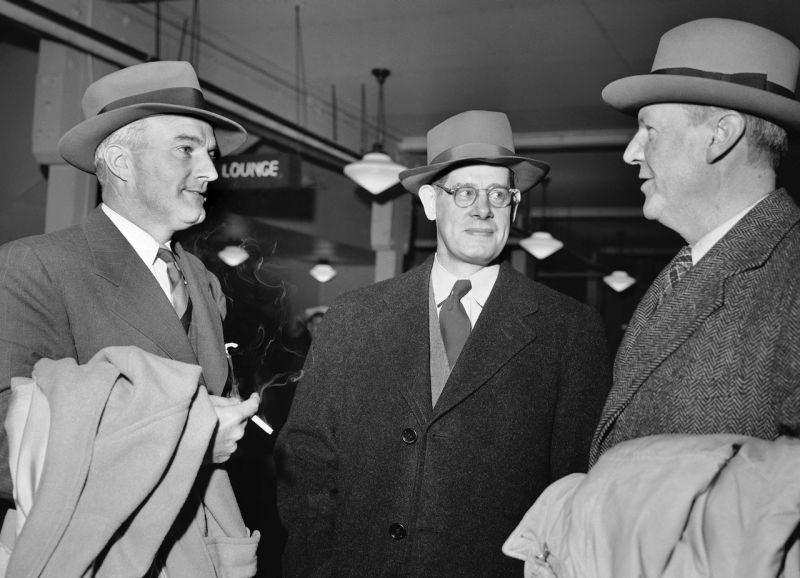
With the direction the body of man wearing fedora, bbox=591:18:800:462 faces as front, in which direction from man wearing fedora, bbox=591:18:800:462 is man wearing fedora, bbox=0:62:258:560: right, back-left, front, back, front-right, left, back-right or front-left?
front

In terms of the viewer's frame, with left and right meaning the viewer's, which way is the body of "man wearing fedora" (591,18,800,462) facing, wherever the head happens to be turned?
facing to the left of the viewer

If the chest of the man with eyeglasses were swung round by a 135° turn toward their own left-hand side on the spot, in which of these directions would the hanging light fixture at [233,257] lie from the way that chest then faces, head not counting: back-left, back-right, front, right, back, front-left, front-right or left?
left

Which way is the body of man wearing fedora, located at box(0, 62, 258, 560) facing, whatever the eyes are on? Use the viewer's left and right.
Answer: facing the viewer and to the right of the viewer

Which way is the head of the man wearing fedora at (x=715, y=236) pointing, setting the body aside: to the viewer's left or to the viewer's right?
to the viewer's left

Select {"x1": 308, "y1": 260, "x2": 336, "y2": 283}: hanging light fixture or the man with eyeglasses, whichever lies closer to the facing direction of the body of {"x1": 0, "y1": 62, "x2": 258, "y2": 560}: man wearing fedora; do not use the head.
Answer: the man with eyeglasses

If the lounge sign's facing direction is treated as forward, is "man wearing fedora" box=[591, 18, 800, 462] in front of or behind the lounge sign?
in front

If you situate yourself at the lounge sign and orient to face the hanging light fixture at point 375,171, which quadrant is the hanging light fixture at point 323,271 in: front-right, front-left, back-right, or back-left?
back-left

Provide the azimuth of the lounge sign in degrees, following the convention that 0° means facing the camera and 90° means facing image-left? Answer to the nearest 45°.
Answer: approximately 0°

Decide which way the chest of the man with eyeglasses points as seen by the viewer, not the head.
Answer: toward the camera

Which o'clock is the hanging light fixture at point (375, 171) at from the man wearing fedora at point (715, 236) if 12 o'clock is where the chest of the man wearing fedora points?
The hanging light fixture is roughly at 2 o'clock from the man wearing fedora.

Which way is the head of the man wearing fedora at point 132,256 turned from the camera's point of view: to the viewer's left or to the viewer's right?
to the viewer's right

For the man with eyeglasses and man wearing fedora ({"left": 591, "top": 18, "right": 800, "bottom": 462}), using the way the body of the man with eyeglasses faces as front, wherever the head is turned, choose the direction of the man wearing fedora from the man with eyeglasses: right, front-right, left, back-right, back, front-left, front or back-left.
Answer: front-left

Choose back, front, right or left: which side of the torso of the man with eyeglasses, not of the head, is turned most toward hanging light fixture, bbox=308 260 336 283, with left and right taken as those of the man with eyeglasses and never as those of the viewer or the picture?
back

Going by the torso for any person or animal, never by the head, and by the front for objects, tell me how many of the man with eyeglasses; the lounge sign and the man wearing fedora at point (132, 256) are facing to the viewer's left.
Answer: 0
